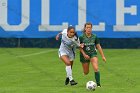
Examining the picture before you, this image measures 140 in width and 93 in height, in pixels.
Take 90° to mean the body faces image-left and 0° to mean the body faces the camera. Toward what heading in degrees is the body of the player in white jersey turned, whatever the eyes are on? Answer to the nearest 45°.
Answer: approximately 315°
